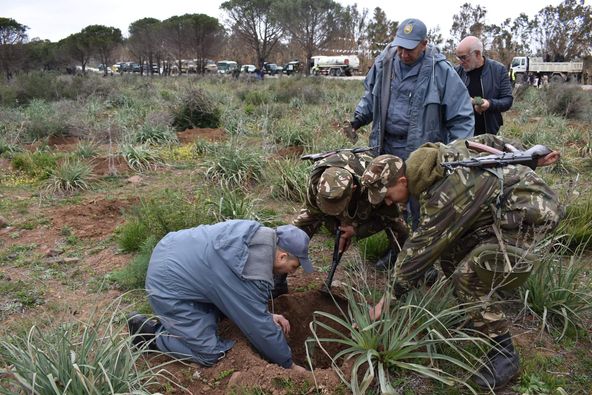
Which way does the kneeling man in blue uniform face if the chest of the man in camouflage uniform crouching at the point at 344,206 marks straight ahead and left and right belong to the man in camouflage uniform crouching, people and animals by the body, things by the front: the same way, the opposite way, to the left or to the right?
to the left

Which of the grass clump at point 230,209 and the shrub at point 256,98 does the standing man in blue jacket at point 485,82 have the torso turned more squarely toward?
the grass clump

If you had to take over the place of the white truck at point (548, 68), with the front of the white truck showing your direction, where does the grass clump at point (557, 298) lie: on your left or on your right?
on your left

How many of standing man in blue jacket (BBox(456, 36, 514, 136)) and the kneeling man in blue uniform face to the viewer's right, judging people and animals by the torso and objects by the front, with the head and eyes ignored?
1

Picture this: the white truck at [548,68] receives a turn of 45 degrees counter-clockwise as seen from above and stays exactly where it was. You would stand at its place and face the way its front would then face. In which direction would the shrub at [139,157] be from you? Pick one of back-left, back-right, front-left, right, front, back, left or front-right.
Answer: front-left

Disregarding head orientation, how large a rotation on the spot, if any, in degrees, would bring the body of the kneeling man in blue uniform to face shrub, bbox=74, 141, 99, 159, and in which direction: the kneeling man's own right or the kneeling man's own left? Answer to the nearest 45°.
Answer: approximately 90° to the kneeling man's own left

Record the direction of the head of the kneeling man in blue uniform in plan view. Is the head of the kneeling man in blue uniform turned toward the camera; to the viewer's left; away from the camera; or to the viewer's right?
to the viewer's right

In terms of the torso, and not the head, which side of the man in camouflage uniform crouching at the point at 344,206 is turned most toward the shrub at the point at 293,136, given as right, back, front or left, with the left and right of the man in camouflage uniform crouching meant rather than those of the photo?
back

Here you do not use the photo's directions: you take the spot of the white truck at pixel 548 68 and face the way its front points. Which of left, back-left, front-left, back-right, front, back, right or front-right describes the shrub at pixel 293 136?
left

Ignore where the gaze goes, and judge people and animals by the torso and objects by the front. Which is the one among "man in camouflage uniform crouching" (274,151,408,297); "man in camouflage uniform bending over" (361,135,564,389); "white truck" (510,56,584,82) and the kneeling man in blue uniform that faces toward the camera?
"man in camouflage uniform crouching" (274,151,408,297)

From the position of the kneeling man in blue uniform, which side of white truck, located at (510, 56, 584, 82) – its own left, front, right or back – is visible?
left

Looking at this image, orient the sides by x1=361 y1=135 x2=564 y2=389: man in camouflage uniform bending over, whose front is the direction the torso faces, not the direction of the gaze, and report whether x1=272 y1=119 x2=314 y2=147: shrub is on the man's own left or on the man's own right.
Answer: on the man's own right

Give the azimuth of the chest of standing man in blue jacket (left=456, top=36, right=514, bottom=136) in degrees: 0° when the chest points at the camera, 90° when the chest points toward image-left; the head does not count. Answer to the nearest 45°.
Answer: approximately 45°

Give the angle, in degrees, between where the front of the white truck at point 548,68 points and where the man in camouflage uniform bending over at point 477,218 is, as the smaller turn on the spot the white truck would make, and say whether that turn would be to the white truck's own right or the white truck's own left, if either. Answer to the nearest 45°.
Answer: approximately 90° to the white truck's own left

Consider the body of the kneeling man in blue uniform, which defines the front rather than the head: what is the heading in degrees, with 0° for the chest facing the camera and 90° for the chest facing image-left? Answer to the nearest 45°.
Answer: approximately 270°
